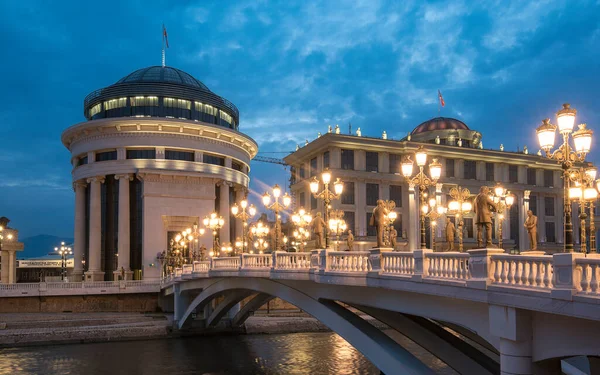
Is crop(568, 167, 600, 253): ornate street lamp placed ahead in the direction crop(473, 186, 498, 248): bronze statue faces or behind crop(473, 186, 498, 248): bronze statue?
ahead

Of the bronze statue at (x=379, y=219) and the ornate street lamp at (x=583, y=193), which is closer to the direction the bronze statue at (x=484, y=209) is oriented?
the ornate street lamp

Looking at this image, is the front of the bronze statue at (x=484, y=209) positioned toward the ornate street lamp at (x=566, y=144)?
no

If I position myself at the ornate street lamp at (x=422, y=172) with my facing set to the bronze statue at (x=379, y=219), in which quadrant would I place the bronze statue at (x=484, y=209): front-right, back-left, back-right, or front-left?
back-left

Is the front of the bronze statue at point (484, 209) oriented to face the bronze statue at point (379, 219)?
no
